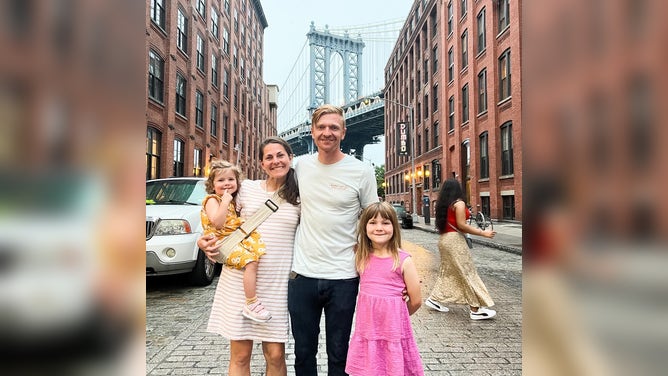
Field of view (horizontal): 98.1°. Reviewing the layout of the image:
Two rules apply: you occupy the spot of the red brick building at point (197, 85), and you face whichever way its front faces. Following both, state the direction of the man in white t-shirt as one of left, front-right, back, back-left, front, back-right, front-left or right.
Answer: front-right

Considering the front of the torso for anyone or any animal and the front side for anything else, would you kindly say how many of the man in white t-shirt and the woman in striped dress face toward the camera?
2

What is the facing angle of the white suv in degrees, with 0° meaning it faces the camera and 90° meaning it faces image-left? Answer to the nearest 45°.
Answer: approximately 45°

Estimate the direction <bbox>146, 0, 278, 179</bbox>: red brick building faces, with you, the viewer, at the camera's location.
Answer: facing the viewer and to the right of the viewer

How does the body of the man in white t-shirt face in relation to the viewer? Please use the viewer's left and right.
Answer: facing the viewer

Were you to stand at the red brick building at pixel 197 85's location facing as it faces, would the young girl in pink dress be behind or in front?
in front

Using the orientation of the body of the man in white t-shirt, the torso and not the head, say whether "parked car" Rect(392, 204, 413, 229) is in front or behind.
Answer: behind

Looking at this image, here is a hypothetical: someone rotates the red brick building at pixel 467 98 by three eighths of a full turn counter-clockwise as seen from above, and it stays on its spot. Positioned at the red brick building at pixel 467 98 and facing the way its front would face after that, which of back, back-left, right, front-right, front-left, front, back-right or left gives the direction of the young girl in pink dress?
right

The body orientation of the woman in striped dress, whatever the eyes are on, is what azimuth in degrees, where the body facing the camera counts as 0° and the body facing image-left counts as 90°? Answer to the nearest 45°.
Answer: approximately 0°

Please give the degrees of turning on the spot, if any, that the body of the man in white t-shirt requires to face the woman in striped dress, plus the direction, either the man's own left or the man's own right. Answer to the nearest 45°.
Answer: approximately 90° to the man's own right

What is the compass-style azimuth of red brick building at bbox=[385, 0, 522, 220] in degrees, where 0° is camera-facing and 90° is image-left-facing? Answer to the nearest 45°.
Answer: approximately 45°
